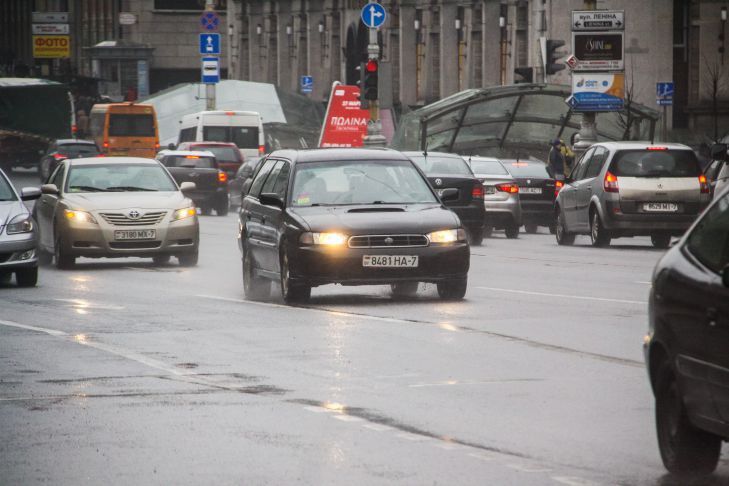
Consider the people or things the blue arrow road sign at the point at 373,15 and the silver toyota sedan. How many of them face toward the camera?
2

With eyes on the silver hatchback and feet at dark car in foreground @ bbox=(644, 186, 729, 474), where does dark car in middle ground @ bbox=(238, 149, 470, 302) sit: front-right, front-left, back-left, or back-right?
front-left

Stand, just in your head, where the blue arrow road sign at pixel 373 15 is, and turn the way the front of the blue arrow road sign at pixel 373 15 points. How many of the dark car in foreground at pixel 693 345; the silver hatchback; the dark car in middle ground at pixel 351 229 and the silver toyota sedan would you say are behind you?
0

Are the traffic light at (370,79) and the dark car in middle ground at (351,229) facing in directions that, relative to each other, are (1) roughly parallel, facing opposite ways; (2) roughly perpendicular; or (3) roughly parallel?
roughly parallel

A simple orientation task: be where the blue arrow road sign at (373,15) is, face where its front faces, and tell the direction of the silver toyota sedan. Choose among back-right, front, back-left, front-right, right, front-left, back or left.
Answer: front

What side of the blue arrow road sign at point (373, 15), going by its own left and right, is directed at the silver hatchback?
front

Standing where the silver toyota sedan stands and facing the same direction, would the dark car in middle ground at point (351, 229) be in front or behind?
in front

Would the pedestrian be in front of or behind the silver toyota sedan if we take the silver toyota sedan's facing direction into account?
behind

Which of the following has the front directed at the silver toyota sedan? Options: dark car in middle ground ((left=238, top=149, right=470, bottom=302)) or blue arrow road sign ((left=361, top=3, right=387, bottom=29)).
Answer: the blue arrow road sign

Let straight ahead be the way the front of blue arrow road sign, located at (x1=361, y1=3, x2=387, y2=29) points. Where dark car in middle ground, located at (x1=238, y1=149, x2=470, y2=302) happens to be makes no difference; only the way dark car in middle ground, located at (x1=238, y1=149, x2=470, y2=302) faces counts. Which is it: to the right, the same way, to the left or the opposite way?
the same way

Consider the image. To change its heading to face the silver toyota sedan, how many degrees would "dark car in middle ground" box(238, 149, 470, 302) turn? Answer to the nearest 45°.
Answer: approximately 135° to its right

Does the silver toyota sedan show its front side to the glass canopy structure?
no

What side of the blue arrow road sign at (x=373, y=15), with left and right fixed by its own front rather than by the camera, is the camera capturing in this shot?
front

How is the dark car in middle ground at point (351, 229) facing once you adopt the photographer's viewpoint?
facing the viewer

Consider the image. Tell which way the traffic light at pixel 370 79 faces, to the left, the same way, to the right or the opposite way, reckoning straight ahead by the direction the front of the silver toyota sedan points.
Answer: the same way

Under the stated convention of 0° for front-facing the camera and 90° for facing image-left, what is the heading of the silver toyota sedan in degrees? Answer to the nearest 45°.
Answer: approximately 0°

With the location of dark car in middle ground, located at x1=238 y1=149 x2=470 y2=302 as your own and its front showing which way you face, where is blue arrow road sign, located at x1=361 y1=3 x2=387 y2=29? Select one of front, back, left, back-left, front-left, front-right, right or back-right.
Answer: back

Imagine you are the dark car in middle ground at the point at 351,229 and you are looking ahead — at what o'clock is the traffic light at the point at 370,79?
The traffic light is roughly at 6 o'clock from the dark car in middle ground.
